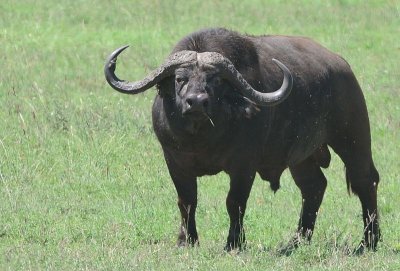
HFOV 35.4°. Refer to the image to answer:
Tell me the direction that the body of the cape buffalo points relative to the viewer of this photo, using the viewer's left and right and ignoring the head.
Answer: facing the viewer and to the left of the viewer
